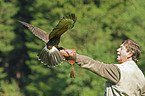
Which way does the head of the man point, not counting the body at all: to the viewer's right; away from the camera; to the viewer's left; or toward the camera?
to the viewer's left

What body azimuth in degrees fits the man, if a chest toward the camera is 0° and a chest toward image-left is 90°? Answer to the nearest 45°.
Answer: approximately 90°
